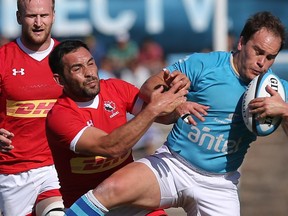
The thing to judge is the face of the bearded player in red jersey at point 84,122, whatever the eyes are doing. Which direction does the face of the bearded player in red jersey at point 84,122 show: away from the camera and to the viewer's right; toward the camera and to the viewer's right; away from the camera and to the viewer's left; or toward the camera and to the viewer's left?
toward the camera and to the viewer's right

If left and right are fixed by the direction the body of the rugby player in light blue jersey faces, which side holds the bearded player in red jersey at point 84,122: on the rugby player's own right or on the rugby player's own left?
on the rugby player's own right

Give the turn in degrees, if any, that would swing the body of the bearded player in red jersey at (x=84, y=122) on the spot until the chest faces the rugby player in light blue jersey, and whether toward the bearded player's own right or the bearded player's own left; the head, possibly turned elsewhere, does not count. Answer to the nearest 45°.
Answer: approximately 45° to the bearded player's own left

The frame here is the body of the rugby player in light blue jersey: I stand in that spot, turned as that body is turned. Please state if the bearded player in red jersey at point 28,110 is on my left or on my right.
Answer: on my right

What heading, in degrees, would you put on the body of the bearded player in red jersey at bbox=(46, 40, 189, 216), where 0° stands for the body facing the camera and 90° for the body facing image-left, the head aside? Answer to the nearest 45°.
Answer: approximately 315°

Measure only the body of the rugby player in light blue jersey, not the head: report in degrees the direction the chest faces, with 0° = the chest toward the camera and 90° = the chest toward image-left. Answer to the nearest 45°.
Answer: approximately 0°

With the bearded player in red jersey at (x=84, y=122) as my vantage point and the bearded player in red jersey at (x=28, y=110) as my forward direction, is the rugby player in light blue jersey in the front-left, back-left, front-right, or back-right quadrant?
back-right

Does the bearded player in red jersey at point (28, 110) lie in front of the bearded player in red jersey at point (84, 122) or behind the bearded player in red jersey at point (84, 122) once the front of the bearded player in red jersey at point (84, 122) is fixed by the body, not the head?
behind

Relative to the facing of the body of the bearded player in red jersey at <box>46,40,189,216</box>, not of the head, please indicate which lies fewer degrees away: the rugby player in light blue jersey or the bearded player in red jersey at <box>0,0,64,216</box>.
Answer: the rugby player in light blue jersey
